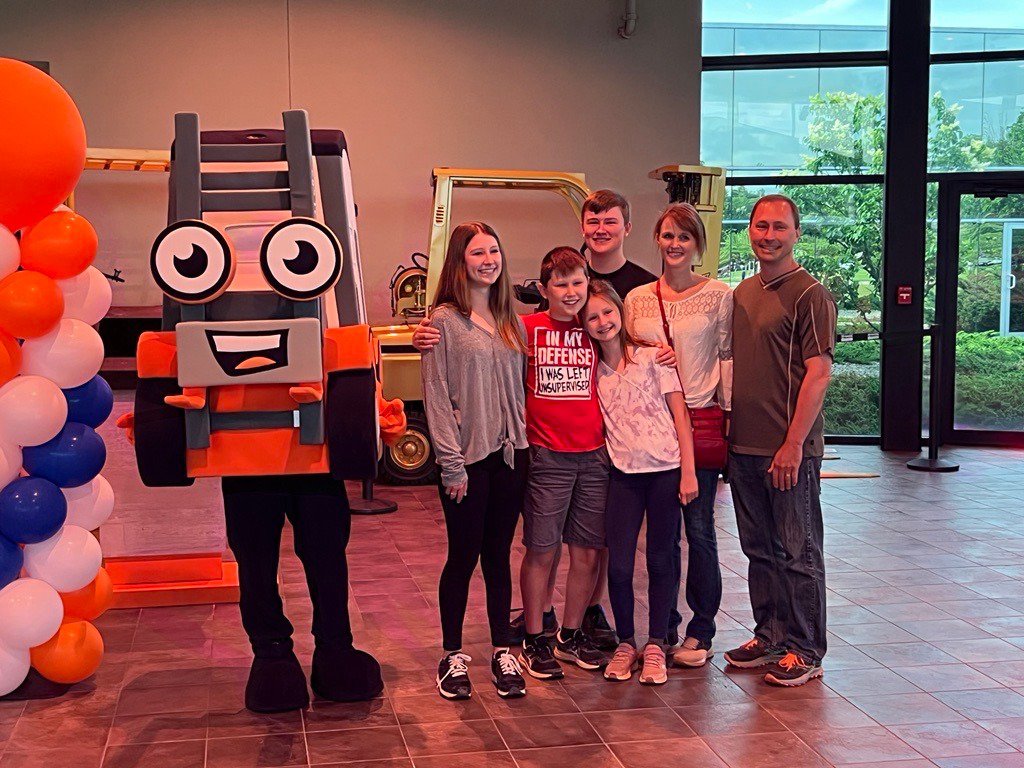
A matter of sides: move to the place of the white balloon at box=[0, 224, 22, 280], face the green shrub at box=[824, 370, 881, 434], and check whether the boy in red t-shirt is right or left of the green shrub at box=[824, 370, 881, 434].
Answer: right

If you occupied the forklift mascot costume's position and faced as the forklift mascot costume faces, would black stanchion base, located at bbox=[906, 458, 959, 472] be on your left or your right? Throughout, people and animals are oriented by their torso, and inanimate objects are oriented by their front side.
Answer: on your left

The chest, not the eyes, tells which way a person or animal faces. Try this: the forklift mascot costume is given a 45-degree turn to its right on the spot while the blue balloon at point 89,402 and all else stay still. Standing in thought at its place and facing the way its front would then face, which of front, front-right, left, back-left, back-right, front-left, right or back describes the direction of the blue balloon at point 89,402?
right

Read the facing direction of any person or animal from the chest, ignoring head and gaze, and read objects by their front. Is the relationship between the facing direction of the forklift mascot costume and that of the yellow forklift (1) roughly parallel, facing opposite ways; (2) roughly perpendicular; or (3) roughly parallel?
roughly perpendicular

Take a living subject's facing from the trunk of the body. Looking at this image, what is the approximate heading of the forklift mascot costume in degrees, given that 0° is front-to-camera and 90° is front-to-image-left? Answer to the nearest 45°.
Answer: approximately 0°

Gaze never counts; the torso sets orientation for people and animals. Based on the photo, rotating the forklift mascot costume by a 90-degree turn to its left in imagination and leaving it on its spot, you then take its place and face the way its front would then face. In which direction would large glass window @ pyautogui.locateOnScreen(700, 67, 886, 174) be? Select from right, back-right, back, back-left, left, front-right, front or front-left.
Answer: front-left
